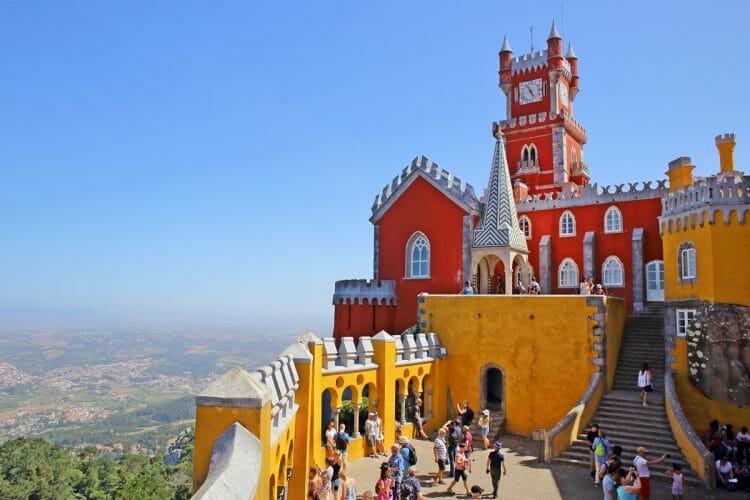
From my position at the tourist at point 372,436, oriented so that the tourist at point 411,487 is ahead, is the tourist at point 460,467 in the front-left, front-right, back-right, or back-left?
front-left

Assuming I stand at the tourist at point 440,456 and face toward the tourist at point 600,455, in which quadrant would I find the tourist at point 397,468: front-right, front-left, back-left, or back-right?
back-right

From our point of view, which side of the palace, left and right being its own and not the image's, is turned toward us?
front

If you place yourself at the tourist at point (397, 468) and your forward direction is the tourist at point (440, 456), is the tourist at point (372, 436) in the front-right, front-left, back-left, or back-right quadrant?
front-left

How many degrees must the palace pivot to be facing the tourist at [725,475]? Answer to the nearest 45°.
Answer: approximately 45° to its left

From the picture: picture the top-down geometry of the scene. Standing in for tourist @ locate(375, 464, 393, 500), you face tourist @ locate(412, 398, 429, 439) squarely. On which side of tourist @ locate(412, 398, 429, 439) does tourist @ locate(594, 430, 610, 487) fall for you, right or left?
right

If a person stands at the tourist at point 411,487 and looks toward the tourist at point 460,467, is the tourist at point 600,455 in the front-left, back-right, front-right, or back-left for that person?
front-right
